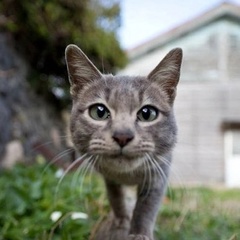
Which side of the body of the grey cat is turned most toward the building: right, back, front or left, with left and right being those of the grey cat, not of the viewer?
back

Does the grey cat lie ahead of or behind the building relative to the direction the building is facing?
ahead

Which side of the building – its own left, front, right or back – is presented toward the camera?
front

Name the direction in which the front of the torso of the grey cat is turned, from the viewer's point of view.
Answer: toward the camera

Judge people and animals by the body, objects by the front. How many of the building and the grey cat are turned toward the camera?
2
